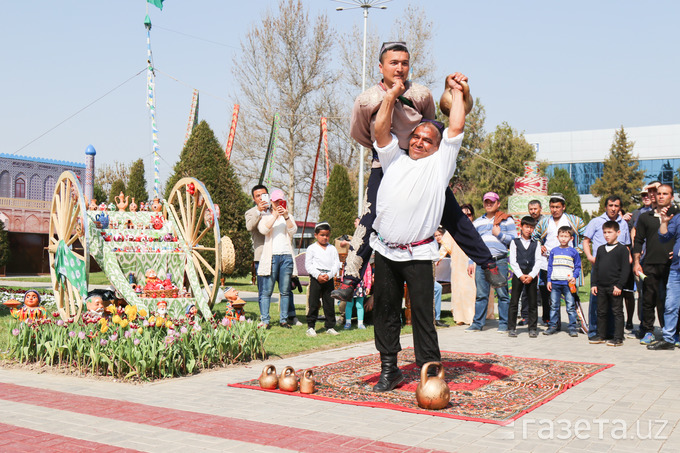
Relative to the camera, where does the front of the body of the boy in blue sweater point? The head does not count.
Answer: toward the camera

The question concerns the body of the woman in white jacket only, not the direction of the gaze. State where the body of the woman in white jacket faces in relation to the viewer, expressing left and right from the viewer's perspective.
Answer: facing the viewer

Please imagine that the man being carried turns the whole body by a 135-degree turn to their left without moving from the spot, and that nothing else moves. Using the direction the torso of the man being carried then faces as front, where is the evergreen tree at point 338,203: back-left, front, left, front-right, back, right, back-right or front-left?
front-left

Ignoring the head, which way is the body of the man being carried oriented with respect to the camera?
toward the camera

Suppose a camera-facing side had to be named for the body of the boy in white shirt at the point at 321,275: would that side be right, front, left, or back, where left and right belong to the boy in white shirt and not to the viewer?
front

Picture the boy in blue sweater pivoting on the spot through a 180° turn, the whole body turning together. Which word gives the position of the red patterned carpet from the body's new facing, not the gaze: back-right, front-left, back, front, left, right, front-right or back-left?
back

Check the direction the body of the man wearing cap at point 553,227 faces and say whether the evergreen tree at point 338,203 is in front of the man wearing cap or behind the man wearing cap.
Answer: behind

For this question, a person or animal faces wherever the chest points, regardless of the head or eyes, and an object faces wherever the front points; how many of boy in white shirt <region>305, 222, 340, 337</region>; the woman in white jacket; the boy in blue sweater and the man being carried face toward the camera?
4

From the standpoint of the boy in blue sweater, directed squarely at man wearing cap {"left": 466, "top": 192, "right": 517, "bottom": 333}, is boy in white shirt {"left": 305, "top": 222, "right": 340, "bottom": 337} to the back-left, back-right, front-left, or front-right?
front-left

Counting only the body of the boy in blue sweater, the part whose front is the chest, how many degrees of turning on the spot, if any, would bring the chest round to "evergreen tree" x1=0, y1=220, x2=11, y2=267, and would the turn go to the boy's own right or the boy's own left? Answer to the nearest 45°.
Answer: approximately 135° to the boy's own right

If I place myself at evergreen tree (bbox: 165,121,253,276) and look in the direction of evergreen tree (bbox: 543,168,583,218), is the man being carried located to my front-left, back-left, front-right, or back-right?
back-right

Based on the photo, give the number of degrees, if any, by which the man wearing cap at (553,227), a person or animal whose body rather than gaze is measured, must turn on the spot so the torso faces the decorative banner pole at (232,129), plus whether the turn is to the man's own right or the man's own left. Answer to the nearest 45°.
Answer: approximately 135° to the man's own right

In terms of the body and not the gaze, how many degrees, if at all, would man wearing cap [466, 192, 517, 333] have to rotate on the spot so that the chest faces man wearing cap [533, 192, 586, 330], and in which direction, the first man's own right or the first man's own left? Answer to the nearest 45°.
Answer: approximately 135° to the first man's own left

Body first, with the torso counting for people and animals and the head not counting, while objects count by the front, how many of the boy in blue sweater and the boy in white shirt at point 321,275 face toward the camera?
2

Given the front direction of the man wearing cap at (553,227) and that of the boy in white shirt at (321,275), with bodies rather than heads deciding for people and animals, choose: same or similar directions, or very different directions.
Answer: same or similar directions
